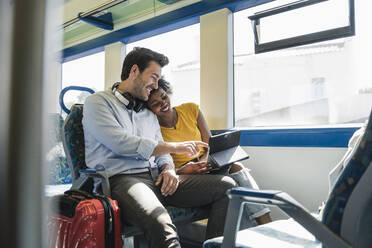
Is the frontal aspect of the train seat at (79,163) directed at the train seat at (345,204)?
yes

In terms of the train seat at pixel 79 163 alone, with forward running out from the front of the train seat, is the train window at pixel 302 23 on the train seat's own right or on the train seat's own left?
on the train seat's own left

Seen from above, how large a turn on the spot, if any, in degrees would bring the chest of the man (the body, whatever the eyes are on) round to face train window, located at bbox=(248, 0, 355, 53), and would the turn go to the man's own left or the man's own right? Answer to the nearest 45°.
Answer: approximately 90° to the man's own left

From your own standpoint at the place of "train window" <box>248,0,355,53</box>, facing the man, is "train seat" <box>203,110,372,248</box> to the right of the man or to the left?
left

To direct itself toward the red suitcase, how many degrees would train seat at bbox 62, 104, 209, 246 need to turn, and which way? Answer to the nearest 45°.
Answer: approximately 45° to its right

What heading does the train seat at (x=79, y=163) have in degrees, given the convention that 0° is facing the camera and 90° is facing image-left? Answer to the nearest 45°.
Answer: approximately 315°

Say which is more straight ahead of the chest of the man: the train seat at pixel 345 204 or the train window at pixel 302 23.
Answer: the train seat
